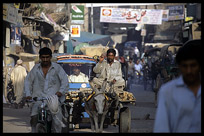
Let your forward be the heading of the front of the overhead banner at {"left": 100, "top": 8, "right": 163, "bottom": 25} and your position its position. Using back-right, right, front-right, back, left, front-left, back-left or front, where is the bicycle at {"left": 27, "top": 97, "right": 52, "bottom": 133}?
front

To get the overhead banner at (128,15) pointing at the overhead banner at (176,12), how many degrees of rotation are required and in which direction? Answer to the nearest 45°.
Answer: approximately 90° to its left

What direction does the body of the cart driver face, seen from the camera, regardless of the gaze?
toward the camera

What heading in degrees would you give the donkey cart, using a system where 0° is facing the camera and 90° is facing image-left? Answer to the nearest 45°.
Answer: approximately 0°

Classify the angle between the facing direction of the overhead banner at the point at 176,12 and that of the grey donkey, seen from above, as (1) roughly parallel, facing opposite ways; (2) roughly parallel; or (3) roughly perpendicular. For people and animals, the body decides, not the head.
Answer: roughly parallel

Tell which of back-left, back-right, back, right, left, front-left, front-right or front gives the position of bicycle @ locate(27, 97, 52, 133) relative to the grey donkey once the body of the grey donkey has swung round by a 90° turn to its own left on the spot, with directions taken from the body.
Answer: back-right

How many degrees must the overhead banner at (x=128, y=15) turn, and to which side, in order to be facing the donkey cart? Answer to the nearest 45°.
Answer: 0° — it already faces it

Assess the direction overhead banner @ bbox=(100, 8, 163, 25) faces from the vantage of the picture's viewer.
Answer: facing the viewer
